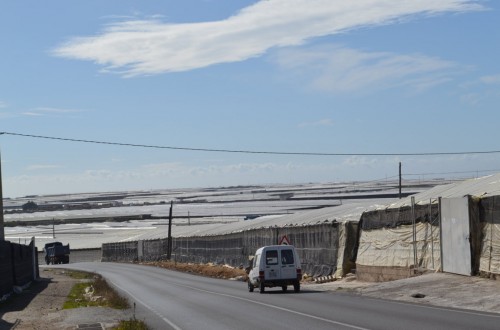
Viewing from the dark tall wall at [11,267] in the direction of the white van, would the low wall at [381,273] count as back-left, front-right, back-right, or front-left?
front-left

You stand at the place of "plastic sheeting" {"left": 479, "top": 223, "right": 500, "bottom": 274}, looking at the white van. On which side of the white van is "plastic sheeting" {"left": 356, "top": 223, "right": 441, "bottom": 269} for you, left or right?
right

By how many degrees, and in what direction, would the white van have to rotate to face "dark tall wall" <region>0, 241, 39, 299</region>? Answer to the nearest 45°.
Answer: approximately 90° to its left

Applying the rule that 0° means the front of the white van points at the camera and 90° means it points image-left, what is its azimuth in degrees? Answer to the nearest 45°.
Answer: approximately 180°

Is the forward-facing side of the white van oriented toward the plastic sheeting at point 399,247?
no

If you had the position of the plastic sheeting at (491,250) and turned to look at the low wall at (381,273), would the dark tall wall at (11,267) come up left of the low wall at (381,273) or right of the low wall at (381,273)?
left

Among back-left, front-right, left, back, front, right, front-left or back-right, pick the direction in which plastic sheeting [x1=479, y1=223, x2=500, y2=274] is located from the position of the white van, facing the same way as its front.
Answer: back-right

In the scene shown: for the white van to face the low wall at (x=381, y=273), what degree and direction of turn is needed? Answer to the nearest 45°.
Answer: approximately 45° to its right
